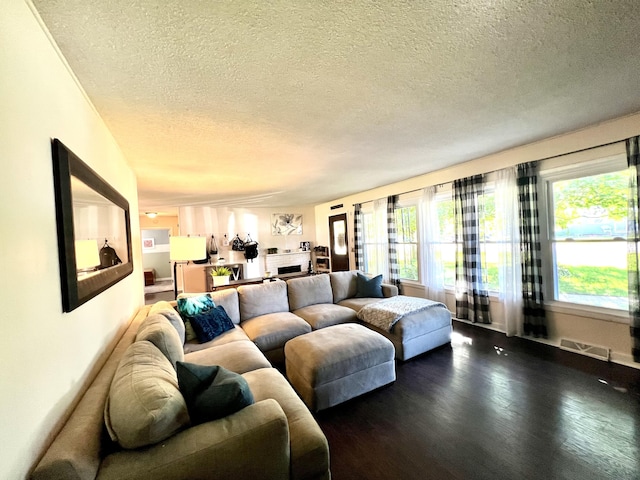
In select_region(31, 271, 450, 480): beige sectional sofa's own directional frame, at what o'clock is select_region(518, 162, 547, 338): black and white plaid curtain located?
The black and white plaid curtain is roughly at 10 o'clock from the beige sectional sofa.

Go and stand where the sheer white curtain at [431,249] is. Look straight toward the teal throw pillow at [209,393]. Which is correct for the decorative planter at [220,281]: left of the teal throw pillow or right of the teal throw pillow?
right

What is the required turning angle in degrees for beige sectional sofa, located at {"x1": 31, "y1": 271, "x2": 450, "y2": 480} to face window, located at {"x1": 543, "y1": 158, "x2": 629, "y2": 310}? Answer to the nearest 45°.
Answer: approximately 45° to its left

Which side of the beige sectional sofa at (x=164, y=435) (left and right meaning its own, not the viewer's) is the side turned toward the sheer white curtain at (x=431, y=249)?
left

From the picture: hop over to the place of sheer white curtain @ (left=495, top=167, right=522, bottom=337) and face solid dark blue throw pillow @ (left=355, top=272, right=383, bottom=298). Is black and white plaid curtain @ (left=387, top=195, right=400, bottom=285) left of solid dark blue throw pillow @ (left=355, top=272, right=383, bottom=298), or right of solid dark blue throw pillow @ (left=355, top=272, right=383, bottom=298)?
right

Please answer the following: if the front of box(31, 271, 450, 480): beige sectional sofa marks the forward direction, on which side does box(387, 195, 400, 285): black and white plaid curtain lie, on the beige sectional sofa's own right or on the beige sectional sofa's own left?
on the beige sectional sofa's own left

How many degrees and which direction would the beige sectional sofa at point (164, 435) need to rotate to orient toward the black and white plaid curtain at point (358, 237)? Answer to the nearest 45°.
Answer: approximately 90° to its left

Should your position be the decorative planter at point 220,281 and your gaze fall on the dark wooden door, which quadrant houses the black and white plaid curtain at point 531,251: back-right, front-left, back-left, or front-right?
front-right

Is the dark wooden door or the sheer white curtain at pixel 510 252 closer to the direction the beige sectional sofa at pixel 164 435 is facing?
the sheer white curtain

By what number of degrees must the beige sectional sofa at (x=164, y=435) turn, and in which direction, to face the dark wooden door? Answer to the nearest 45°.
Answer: approximately 90° to its left

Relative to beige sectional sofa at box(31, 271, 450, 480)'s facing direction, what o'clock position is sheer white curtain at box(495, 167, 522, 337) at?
The sheer white curtain is roughly at 10 o'clock from the beige sectional sofa.

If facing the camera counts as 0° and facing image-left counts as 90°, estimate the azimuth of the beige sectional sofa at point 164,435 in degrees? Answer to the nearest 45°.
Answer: approximately 315°

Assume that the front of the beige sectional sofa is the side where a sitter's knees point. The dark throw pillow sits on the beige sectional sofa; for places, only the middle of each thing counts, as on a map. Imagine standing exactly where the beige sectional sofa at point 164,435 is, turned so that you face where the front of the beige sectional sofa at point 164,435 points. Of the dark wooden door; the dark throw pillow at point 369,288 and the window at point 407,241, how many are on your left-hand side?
3

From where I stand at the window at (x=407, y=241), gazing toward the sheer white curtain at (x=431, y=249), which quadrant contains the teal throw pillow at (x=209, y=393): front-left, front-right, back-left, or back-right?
front-right
